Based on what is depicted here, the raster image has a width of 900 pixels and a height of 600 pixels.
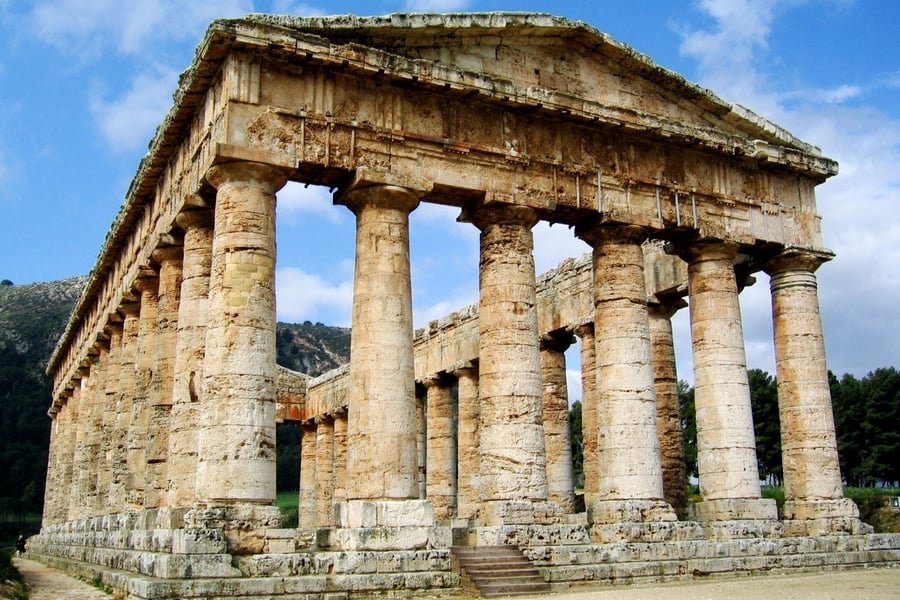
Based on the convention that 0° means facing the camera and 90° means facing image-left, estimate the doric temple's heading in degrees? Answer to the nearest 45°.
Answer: approximately 315°
